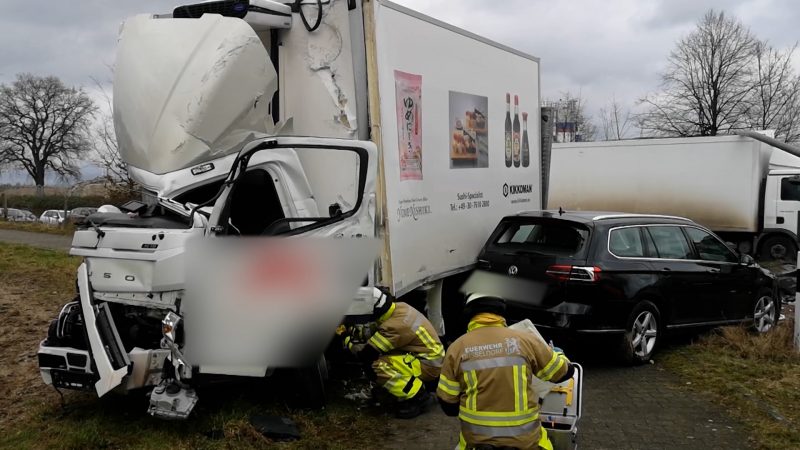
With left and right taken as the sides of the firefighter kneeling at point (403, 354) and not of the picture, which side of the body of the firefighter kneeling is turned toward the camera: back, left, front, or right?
left

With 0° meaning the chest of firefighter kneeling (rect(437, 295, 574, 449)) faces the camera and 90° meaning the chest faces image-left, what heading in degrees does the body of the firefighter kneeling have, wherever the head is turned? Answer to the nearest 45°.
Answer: approximately 180°

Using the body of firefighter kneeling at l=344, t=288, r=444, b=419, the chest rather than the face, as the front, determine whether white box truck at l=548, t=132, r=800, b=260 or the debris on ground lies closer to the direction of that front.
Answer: the debris on ground

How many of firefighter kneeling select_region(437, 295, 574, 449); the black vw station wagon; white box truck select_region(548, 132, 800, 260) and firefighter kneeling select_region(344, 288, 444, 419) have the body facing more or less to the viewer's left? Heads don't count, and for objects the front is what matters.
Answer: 1

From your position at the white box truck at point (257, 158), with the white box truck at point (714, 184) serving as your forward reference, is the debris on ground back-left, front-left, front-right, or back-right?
back-right

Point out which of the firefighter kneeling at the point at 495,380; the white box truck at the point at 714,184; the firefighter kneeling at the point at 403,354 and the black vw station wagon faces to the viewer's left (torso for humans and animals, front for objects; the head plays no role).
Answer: the firefighter kneeling at the point at 403,354

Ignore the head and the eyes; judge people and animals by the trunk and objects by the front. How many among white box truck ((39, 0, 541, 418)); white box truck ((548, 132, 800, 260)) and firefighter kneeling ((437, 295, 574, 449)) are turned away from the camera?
1

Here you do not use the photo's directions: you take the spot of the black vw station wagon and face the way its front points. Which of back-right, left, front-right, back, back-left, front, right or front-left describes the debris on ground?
back

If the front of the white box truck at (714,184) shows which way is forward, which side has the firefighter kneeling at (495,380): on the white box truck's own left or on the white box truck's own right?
on the white box truck's own right

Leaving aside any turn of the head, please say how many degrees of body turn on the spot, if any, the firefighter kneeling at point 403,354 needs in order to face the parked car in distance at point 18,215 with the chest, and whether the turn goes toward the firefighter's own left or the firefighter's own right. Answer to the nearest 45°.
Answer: approximately 45° to the firefighter's own right

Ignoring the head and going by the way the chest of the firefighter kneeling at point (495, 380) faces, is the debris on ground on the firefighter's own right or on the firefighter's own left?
on the firefighter's own left

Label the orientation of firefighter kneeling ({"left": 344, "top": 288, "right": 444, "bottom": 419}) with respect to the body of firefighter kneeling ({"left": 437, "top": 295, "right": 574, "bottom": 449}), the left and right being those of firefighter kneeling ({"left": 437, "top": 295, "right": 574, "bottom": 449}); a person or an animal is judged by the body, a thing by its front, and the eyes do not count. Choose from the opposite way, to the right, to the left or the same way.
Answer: to the left

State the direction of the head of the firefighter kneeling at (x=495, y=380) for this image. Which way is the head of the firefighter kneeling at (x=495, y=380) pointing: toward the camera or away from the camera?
away from the camera

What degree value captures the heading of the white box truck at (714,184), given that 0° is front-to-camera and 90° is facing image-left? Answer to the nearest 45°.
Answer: approximately 315°

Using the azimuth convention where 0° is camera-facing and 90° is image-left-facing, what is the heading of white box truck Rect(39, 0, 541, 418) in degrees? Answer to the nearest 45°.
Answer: approximately 45°

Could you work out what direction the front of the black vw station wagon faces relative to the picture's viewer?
facing away from the viewer and to the right of the viewer

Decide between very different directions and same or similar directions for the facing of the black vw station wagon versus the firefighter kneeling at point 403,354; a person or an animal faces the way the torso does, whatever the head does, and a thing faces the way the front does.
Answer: very different directions
